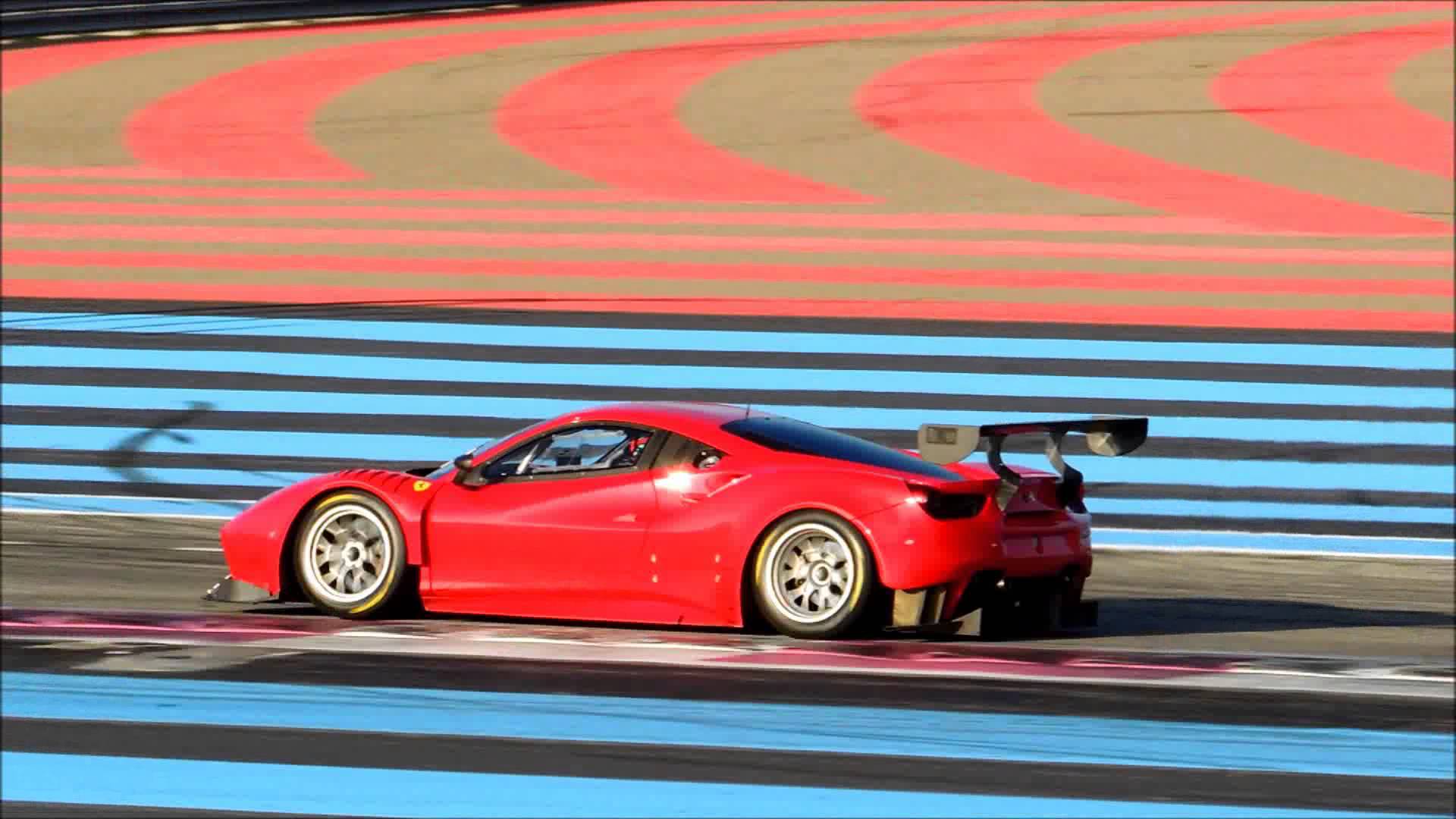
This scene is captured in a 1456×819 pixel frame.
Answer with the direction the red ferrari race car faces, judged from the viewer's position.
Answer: facing away from the viewer and to the left of the viewer
